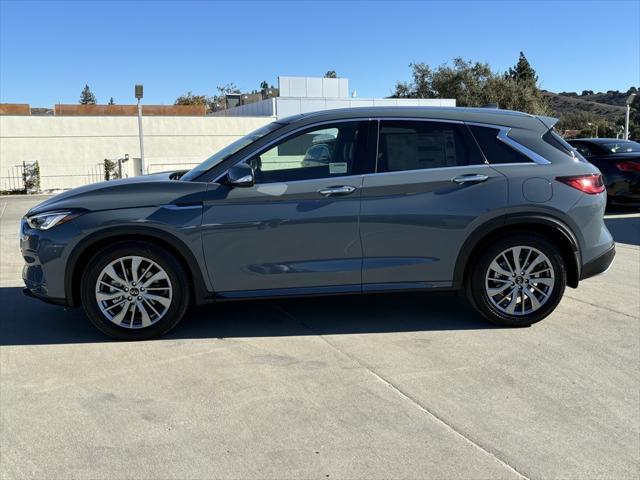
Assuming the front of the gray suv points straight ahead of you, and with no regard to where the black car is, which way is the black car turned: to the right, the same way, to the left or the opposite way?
to the right

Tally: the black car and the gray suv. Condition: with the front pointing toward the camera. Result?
0

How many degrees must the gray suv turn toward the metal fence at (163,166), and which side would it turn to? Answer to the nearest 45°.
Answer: approximately 90° to its right

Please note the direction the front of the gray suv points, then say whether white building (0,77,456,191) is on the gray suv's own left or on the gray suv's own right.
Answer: on the gray suv's own right

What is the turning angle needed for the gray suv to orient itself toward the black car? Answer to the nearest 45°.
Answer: approximately 135° to its right

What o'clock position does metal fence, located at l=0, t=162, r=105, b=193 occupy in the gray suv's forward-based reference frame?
The metal fence is roughly at 2 o'clock from the gray suv.

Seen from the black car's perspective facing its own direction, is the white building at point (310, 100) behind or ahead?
ahead

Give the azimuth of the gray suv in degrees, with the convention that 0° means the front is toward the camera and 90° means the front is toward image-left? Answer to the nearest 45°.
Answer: approximately 90°

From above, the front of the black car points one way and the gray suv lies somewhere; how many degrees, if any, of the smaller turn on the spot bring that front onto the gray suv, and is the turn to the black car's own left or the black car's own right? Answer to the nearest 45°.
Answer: approximately 135° to the black car's own left

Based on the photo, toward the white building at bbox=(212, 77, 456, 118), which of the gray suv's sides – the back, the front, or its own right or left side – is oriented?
right

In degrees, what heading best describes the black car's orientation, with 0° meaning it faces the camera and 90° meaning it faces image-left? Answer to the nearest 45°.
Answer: approximately 135°
